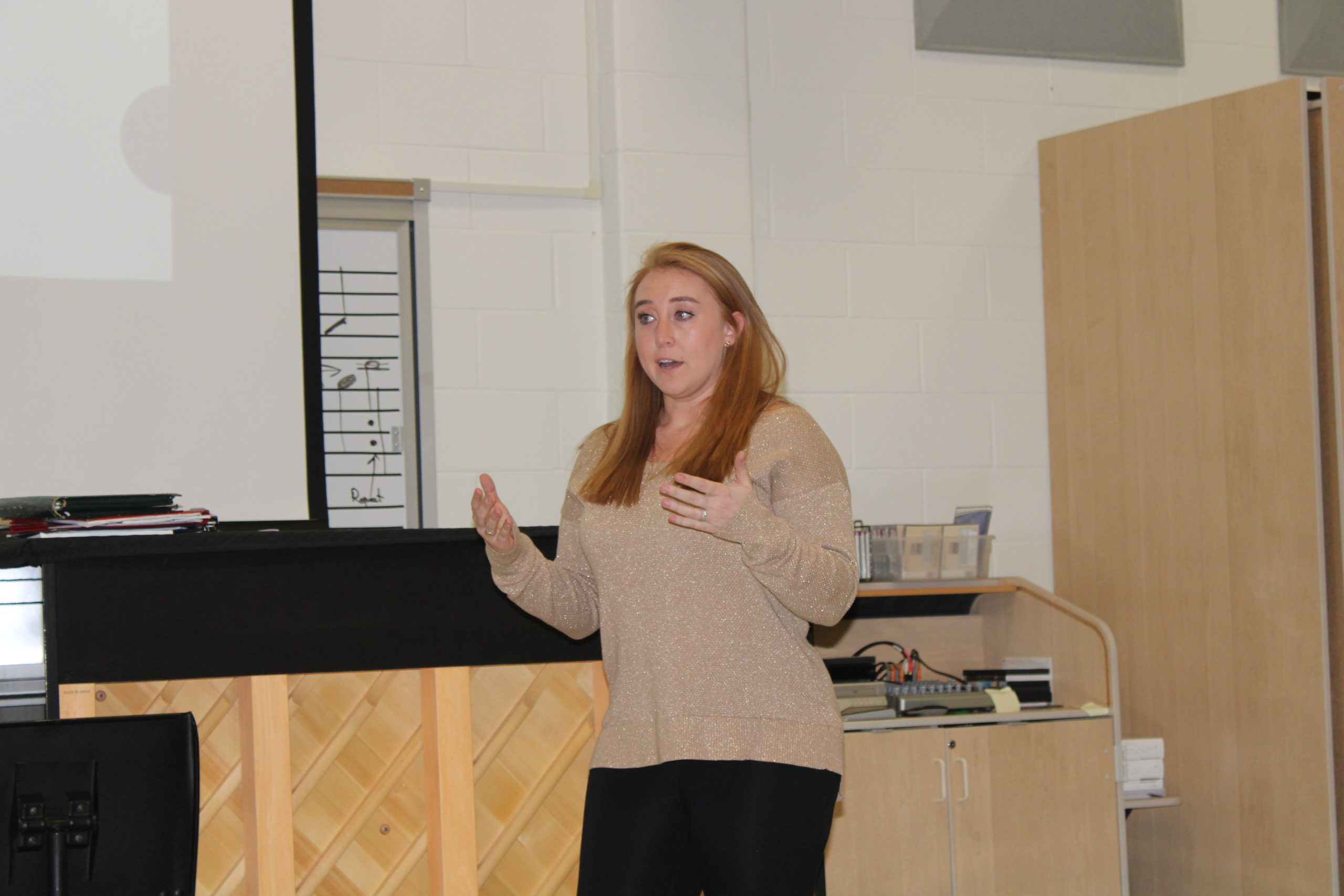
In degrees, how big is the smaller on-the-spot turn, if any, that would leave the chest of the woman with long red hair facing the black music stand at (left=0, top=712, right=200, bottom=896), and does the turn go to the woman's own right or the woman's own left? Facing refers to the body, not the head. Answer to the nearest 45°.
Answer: approximately 45° to the woman's own right

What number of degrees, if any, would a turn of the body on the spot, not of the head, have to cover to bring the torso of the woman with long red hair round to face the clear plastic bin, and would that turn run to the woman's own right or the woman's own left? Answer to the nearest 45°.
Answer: approximately 180°

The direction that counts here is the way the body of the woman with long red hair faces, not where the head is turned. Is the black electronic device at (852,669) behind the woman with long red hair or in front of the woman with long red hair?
behind

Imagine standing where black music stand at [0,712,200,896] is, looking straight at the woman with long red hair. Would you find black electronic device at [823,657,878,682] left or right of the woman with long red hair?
left

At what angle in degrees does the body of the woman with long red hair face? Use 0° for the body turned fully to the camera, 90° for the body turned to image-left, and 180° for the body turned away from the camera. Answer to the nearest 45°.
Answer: approximately 45°
